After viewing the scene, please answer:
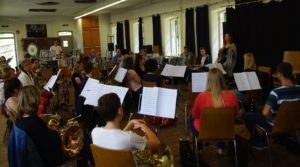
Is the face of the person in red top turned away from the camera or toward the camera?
away from the camera

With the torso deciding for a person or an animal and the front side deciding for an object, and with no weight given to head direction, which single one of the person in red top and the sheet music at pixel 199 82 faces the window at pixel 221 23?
the person in red top

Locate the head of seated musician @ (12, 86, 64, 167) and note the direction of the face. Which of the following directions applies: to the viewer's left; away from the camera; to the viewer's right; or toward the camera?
away from the camera

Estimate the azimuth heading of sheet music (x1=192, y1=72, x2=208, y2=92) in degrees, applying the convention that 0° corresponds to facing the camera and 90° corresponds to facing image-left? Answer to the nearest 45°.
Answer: approximately 0°

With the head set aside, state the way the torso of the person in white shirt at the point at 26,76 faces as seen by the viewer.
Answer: to the viewer's right

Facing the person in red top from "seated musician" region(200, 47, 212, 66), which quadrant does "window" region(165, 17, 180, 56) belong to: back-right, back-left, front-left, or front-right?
back-right

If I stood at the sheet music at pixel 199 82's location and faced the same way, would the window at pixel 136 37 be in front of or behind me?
behind

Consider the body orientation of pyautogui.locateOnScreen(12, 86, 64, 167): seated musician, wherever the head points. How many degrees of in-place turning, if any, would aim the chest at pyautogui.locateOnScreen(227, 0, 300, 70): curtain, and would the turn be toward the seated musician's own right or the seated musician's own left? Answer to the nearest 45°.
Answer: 0° — they already face it

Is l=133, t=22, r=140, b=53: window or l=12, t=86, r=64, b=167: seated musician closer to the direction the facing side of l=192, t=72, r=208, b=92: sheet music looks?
the seated musician

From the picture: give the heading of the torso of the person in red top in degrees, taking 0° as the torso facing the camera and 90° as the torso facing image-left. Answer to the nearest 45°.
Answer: approximately 180°

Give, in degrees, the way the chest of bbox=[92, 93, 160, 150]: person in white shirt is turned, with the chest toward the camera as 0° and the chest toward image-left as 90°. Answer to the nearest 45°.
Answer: approximately 225°

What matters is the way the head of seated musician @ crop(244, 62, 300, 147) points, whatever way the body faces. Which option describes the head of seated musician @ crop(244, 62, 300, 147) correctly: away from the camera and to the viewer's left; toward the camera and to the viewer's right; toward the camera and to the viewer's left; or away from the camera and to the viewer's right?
away from the camera and to the viewer's left

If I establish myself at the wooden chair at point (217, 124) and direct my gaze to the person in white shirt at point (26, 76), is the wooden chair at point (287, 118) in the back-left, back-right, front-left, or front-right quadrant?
back-right

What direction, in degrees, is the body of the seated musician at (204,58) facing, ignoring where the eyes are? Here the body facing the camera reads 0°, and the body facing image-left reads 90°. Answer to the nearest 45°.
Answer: approximately 45°

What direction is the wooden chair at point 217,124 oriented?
away from the camera
